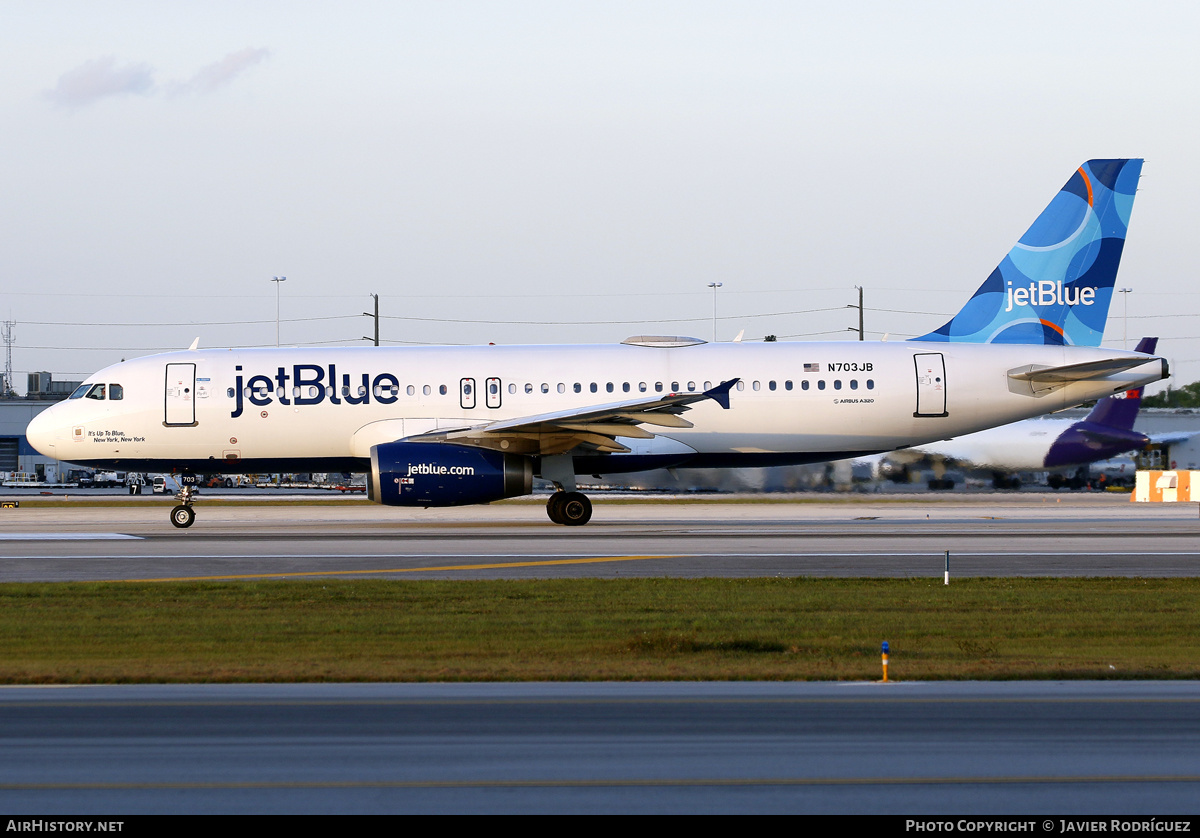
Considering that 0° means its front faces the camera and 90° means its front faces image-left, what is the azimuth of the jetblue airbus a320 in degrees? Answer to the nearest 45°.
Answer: approximately 90°
